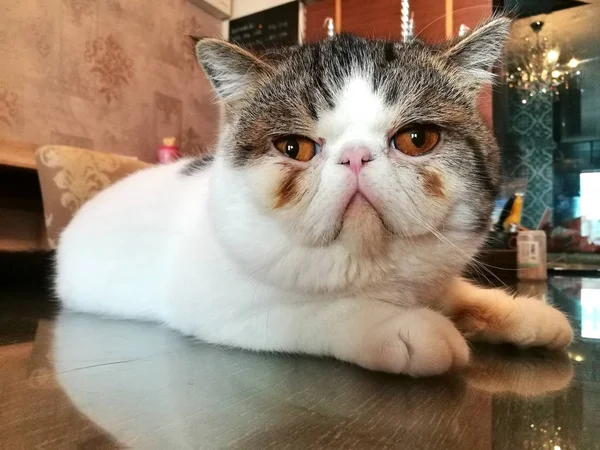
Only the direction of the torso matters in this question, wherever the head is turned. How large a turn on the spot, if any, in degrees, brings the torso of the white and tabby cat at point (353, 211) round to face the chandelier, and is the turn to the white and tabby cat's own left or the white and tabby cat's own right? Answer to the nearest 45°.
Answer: approximately 90° to the white and tabby cat's own left

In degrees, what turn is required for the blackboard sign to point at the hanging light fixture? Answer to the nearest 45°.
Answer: approximately 45° to its left

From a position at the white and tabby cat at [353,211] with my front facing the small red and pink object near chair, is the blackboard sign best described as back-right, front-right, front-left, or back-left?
front-right

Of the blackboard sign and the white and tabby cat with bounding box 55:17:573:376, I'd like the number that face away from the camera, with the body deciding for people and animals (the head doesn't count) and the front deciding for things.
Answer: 0

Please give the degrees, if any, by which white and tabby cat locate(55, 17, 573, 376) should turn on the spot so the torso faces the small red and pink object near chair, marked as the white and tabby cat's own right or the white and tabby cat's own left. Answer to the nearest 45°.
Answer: approximately 180°

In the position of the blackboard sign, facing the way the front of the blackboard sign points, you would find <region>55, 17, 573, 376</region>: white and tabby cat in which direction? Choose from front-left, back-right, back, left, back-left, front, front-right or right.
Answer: front-left

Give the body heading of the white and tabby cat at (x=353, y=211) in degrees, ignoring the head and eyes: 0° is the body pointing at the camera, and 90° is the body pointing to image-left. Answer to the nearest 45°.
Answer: approximately 315°

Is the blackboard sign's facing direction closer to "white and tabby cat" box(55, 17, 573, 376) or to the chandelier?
the white and tabby cat

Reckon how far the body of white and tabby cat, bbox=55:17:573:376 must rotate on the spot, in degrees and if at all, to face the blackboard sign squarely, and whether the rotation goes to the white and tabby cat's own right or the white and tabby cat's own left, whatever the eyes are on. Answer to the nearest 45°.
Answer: approximately 135° to the white and tabby cat's own left

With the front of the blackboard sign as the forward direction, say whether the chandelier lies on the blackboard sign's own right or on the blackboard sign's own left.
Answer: on the blackboard sign's own left

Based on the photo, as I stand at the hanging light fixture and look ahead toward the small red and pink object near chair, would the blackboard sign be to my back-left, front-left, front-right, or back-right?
front-right

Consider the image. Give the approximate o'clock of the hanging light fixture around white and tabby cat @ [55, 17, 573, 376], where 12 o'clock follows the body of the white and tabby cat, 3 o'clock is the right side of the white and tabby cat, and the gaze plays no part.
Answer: The hanging light fixture is roughly at 8 o'clock from the white and tabby cat.

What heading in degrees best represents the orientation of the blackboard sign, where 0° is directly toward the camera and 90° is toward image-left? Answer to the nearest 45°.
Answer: approximately 45°
